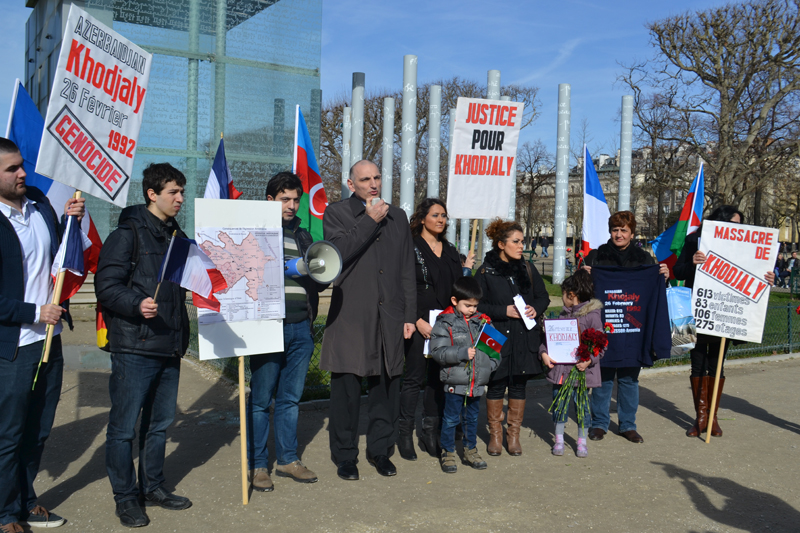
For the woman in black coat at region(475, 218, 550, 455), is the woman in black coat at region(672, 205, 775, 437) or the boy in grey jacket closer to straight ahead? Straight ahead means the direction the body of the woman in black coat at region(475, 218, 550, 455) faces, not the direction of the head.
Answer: the boy in grey jacket

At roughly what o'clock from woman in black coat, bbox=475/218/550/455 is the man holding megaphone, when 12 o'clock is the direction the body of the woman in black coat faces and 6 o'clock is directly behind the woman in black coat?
The man holding megaphone is roughly at 2 o'clock from the woman in black coat.

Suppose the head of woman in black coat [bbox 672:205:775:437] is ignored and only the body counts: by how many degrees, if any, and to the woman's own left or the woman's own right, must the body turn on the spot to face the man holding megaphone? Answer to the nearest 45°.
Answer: approximately 45° to the woman's own right

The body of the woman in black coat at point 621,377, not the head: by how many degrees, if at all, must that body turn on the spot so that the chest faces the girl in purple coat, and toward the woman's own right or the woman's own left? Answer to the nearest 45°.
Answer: approximately 45° to the woman's own right

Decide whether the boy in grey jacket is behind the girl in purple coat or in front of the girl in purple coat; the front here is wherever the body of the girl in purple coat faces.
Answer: in front

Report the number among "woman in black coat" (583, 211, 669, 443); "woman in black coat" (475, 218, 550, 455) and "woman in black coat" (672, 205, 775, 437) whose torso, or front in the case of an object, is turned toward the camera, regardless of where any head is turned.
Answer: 3

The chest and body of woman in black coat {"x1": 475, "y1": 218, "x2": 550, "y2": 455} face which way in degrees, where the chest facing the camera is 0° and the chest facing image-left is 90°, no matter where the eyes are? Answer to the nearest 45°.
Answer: approximately 0°

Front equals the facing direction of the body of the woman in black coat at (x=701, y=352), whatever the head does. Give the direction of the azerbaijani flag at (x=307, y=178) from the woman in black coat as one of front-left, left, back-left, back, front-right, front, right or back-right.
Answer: right

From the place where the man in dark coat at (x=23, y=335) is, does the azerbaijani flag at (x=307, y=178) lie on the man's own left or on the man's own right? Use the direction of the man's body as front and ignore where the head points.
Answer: on the man's own left

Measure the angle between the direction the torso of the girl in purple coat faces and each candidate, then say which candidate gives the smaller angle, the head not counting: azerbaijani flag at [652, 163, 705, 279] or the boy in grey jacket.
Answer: the boy in grey jacket

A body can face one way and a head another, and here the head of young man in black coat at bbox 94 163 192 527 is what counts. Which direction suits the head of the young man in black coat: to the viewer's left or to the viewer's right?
to the viewer's right

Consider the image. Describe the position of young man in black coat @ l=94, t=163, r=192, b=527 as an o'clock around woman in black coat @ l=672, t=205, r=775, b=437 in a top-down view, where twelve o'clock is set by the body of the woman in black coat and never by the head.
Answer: The young man in black coat is roughly at 1 o'clock from the woman in black coat.
